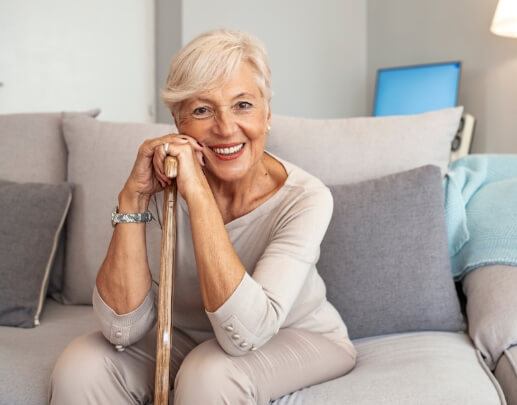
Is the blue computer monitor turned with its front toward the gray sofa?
yes

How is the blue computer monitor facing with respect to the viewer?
toward the camera

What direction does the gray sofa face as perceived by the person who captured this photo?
facing the viewer

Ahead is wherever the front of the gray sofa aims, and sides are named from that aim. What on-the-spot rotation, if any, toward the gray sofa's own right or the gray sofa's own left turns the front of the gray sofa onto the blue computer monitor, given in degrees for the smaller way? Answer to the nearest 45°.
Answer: approximately 180°

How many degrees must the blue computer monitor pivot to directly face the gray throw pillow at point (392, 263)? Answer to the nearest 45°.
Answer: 0° — it already faces it

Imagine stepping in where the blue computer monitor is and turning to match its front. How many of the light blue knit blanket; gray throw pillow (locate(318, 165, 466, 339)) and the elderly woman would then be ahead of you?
3

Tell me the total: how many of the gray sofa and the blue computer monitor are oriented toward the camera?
2
